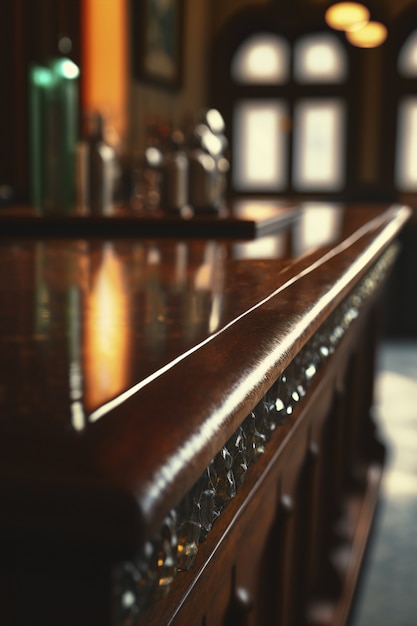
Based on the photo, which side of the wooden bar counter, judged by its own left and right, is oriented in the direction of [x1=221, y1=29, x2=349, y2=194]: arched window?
left

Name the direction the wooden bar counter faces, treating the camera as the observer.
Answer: facing to the right of the viewer

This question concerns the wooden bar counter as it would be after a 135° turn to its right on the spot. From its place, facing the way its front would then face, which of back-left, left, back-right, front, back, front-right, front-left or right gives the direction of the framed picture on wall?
back-right

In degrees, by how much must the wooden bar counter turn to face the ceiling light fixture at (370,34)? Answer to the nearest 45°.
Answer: approximately 90° to its left

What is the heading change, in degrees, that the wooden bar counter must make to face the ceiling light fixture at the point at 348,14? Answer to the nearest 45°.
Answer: approximately 90° to its left
